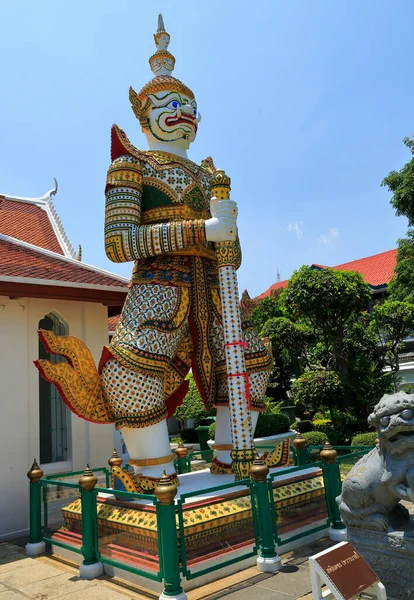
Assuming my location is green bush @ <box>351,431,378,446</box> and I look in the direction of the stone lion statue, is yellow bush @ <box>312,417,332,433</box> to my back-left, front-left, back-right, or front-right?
back-right

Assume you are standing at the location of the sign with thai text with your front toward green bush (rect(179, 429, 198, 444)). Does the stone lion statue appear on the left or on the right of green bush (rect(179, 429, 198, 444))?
right

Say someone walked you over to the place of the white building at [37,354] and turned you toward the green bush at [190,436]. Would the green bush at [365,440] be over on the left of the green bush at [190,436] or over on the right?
right

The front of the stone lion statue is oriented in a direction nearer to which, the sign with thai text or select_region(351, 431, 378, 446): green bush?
the sign with thai text
